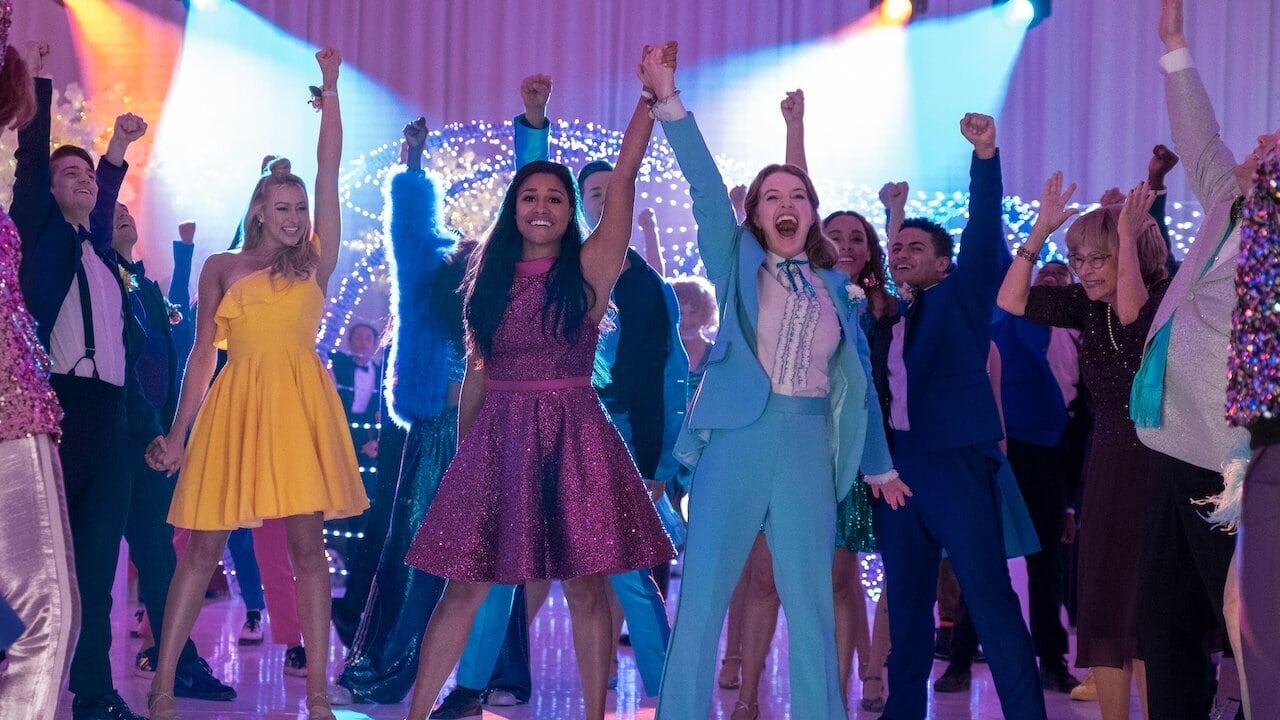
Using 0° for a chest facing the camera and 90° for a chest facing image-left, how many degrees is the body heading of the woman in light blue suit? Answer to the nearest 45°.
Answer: approximately 0°

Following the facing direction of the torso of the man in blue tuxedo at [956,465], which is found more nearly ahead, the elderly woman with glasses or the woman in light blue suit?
the woman in light blue suit

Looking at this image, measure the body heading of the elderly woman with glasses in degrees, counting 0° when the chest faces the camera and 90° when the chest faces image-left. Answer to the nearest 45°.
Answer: approximately 45°

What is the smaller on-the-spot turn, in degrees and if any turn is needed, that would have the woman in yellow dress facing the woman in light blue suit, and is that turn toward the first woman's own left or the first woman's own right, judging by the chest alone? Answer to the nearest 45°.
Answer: approximately 45° to the first woman's own left

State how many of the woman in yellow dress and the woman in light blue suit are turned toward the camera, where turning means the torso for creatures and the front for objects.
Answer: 2

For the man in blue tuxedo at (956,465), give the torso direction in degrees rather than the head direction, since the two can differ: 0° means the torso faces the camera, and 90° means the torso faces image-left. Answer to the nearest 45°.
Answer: approximately 45°

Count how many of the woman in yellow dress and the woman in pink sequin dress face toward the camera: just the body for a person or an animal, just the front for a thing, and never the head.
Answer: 2

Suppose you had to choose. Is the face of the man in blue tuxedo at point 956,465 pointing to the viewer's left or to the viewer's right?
to the viewer's left

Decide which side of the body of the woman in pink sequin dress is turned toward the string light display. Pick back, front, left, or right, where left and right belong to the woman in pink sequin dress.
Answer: back

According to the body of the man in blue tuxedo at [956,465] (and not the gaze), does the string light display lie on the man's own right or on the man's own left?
on the man's own right
